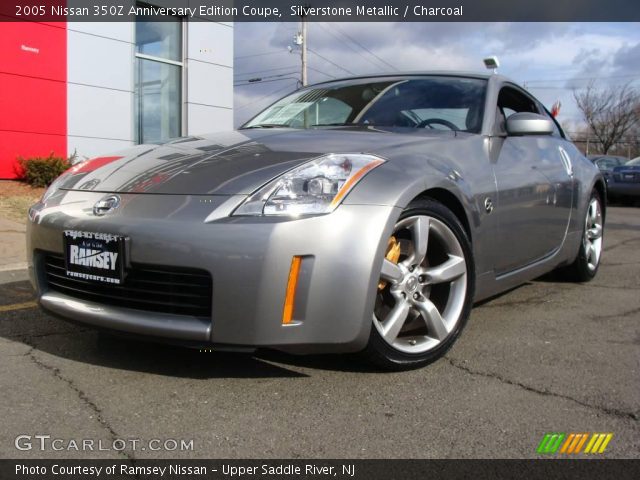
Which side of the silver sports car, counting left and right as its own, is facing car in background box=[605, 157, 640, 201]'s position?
back

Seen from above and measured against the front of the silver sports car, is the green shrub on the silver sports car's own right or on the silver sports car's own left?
on the silver sports car's own right

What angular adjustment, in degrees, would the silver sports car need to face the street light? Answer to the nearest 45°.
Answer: approximately 135° to its right
